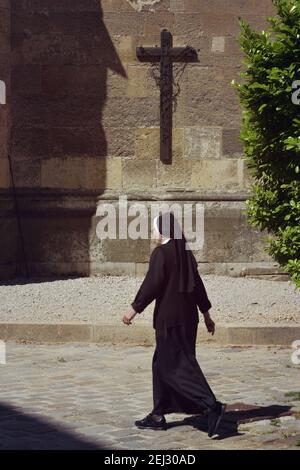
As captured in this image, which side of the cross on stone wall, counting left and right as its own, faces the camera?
front

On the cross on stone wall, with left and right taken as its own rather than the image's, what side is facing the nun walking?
front
